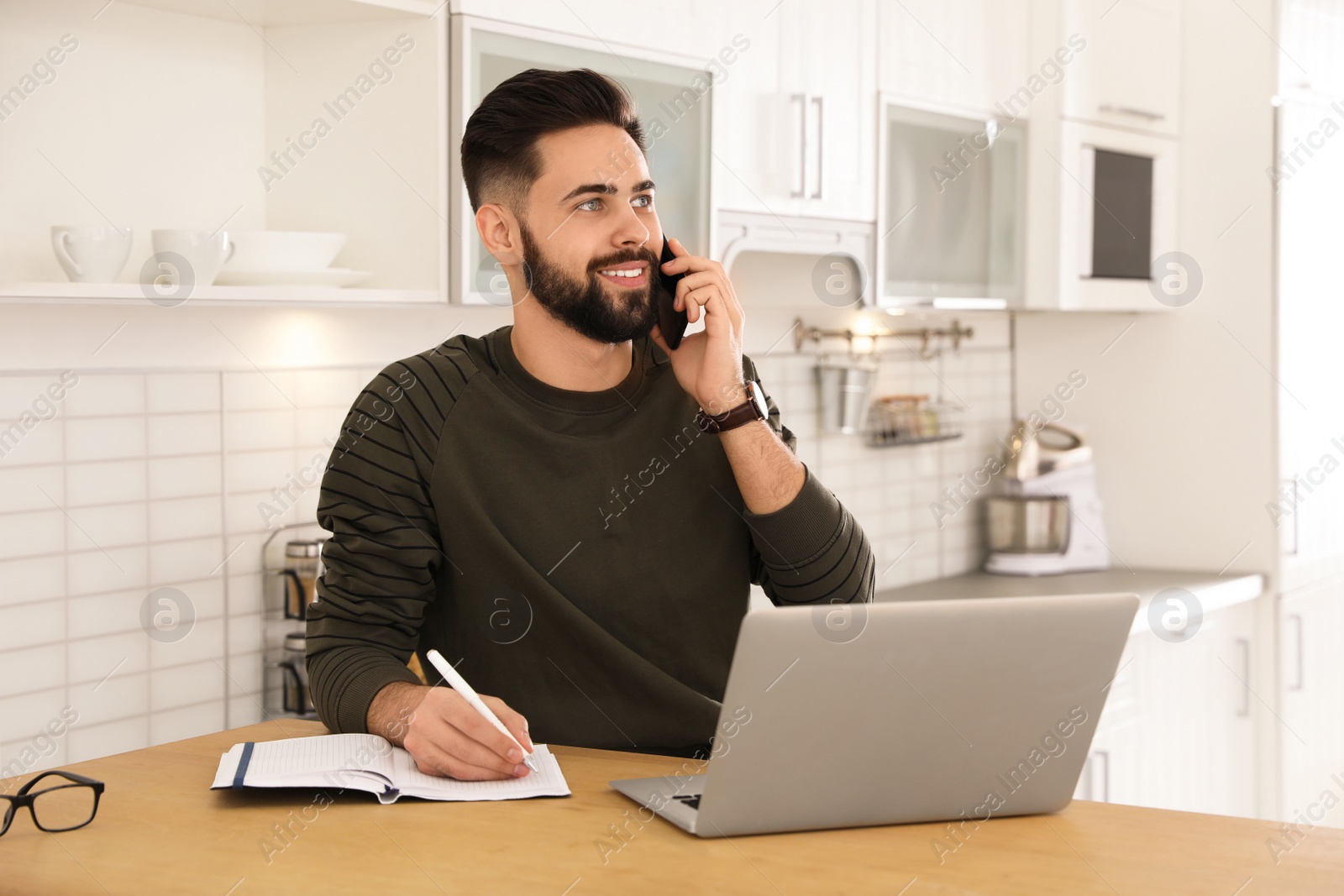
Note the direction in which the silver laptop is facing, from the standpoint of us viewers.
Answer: facing away from the viewer and to the left of the viewer

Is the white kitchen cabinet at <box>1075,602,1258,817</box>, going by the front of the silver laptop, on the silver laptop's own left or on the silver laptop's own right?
on the silver laptop's own right

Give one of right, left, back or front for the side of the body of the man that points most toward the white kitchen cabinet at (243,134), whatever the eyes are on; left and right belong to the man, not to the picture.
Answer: back

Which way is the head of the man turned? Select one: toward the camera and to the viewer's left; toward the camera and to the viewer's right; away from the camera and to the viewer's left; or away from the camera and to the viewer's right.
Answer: toward the camera and to the viewer's right

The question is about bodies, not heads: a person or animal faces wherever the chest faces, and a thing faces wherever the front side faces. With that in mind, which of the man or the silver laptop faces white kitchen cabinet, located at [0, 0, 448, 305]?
the silver laptop

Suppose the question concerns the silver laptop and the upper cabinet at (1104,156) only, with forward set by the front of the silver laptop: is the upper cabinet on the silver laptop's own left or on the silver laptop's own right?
on the silver laptop's own right

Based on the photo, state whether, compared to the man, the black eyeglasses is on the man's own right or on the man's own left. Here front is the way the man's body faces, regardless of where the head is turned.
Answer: on the man's own right

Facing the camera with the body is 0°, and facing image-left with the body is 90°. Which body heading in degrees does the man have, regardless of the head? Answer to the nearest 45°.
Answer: approximately 315°

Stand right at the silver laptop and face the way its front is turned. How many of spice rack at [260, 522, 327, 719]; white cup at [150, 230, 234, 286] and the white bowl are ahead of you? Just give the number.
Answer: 3

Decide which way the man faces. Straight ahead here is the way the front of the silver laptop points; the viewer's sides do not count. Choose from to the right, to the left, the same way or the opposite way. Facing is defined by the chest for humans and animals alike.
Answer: the opposite way
